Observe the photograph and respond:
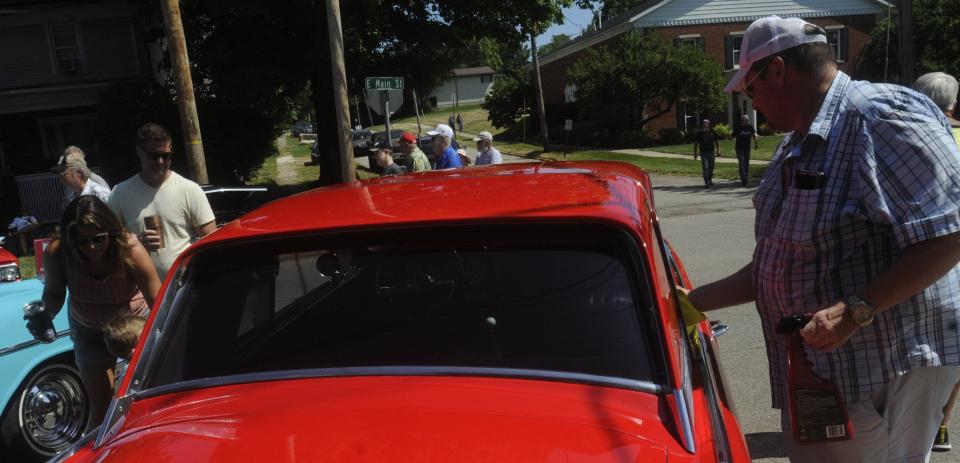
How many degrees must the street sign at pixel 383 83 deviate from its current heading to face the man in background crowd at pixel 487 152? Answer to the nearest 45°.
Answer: approximately 45° to its left

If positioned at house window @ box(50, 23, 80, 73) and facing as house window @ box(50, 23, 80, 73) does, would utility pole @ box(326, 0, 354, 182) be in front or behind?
in front

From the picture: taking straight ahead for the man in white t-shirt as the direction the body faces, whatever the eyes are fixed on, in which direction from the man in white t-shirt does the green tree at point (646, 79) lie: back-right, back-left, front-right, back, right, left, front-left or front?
back-left

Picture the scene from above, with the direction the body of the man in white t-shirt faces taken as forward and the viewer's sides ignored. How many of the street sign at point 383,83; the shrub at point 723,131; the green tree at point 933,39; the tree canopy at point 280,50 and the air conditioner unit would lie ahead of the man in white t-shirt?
0

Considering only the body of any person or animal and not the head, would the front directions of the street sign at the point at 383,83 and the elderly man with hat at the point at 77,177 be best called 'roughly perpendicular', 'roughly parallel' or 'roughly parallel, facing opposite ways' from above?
roughly perpendicular

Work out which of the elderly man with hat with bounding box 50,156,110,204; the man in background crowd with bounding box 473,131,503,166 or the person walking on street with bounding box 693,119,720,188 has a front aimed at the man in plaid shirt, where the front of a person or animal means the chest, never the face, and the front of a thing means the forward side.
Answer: the person walking on street

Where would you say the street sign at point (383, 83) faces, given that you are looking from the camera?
facing the viewer

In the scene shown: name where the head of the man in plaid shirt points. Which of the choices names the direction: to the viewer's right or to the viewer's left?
to the viewer's left

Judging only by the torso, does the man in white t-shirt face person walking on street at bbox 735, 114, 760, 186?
no

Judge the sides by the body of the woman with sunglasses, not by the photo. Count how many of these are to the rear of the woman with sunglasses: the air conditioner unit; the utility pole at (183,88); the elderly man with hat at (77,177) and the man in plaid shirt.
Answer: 3

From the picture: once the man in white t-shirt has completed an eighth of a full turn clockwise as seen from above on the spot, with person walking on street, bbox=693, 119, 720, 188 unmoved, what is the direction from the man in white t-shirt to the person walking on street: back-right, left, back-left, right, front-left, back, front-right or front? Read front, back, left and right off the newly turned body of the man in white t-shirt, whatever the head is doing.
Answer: back

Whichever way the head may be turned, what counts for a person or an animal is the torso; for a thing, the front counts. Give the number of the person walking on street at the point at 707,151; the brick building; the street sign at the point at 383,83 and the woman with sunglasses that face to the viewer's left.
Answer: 0

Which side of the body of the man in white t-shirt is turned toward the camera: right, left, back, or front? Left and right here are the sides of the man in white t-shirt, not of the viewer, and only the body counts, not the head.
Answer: front

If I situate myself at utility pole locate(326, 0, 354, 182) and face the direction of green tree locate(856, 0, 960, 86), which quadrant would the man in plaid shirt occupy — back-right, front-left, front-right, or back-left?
back-right

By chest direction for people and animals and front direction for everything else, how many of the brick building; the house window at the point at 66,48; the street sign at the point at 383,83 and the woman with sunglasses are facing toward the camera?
4
